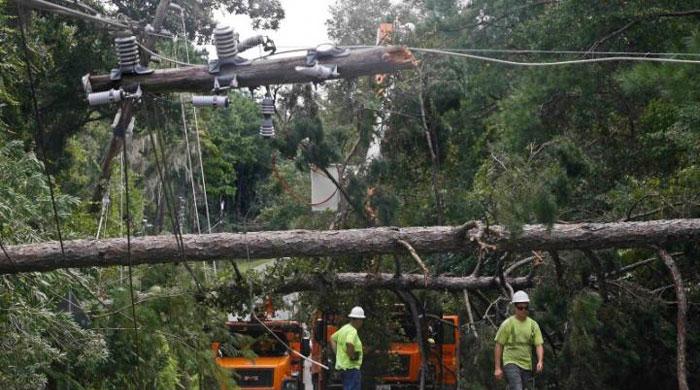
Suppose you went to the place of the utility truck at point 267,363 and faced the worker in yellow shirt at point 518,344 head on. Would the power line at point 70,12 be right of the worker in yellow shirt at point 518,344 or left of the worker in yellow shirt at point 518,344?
right

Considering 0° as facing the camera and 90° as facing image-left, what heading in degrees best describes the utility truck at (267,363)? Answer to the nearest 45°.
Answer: approximately 45°

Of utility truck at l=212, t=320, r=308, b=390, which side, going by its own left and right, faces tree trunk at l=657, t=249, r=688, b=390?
left

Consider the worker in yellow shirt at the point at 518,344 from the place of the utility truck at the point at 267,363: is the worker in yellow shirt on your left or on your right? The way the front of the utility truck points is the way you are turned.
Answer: on your left

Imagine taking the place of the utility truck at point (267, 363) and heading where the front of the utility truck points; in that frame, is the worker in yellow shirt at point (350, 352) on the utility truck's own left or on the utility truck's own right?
on the utility truck's own left

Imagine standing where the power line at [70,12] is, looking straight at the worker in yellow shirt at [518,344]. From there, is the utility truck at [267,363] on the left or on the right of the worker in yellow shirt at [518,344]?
left

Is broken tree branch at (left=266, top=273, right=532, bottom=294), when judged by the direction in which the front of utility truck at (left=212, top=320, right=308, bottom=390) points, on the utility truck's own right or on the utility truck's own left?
on the utility truck's own left
